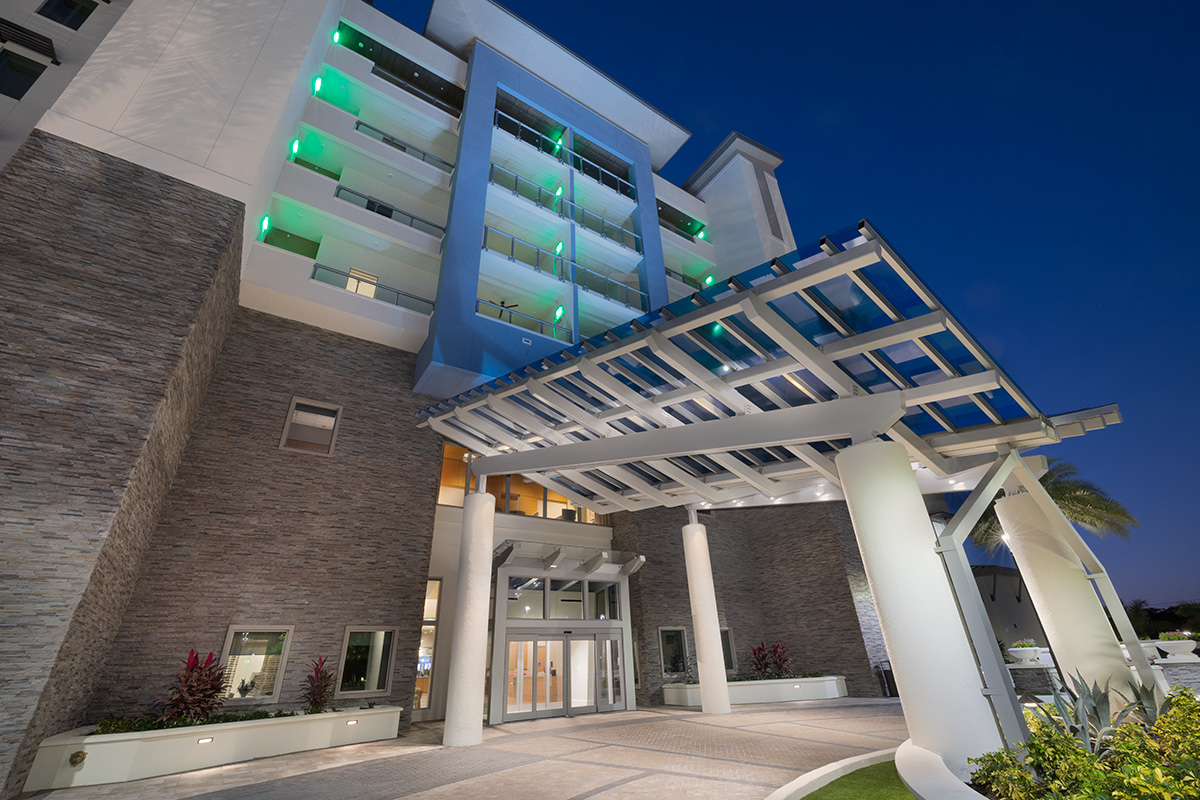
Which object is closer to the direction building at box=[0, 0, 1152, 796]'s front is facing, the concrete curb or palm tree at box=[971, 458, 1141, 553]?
the concrete curb

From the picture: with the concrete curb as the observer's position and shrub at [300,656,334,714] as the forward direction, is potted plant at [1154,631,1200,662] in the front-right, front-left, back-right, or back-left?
back-right

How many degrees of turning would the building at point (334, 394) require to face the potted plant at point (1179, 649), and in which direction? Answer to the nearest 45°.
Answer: approximately 45° to its left

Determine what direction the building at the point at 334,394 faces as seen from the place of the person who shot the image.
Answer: facing the viewer and to the right of the viewer

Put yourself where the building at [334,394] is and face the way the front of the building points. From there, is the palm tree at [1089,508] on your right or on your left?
on your left

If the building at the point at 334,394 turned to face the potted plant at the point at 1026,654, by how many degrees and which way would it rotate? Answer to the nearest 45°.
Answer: approximately 45° to its left

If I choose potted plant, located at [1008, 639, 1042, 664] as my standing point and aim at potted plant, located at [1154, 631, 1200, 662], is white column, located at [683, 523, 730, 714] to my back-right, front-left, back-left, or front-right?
back-right

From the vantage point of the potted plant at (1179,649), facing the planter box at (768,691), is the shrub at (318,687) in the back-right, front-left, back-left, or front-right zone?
front-left

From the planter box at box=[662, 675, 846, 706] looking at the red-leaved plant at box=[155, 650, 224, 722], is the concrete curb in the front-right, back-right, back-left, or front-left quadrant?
front-left

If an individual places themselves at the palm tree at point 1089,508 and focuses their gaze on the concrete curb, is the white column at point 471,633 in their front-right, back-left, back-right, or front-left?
front-right

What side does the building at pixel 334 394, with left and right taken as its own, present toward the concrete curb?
front
